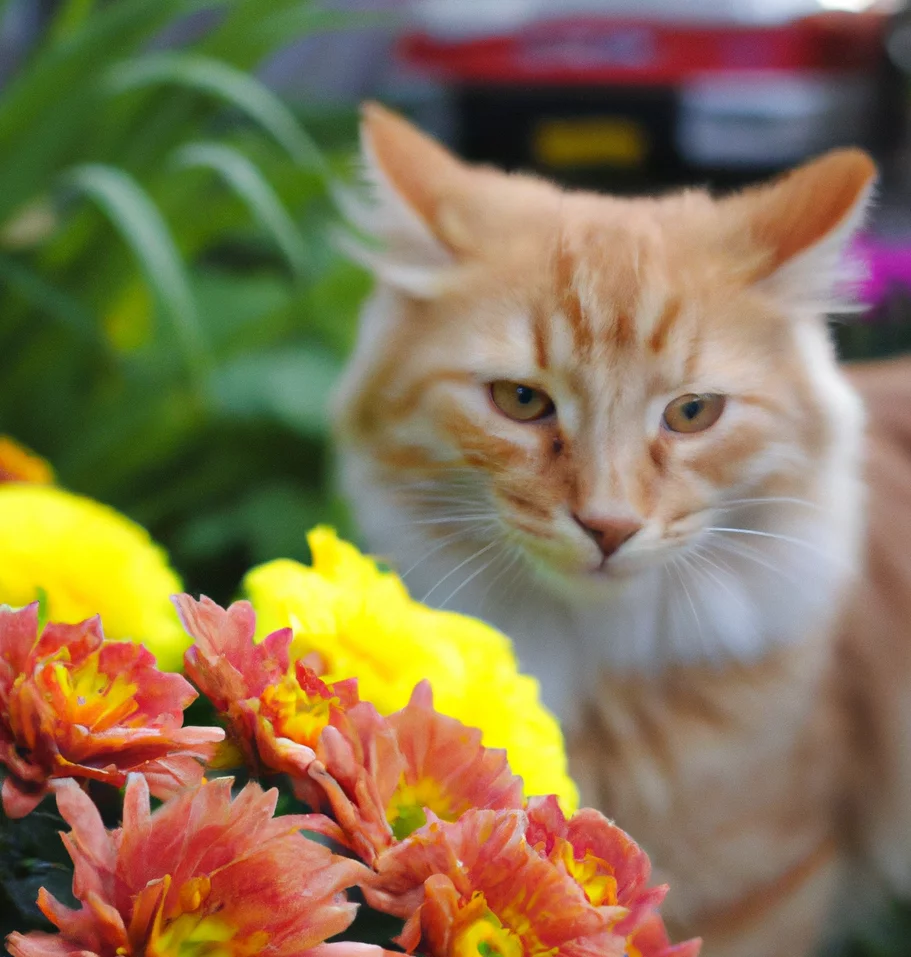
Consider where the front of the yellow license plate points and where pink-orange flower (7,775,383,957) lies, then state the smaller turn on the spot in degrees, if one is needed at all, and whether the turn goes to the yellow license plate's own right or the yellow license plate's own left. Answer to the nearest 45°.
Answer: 0° — it already faces it

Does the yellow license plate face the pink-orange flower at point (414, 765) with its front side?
yes

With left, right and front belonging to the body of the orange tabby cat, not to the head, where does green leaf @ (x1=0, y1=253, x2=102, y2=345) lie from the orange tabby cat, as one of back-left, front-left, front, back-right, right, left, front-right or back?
right

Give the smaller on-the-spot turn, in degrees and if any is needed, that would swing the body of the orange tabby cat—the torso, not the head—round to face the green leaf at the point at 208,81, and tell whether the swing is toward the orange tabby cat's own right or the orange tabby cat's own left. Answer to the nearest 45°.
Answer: approximately 90° to the orange tabby cat's own right

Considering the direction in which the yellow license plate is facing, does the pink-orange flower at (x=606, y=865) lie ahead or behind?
ahead

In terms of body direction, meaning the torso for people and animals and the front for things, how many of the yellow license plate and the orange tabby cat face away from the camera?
0

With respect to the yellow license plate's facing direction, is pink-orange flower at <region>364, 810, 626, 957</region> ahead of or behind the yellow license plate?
ahead

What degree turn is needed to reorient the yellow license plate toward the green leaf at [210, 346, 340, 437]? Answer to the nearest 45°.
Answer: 0° — it already faces it

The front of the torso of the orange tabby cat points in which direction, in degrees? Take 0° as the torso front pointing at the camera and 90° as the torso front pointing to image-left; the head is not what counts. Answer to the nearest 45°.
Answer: approximately 45°

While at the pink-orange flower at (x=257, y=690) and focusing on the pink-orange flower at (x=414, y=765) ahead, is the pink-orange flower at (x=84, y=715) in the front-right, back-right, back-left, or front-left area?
back-right
